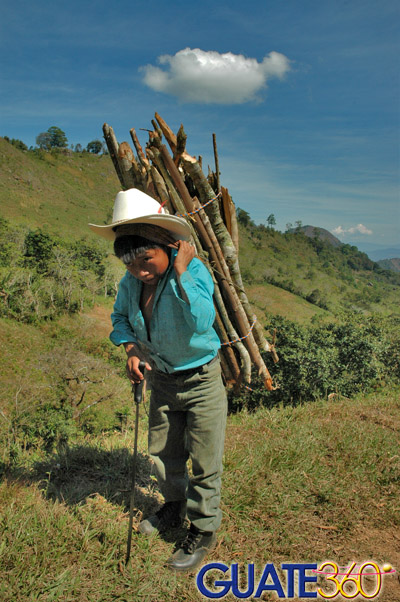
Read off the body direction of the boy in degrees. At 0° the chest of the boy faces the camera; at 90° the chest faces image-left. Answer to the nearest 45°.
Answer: approximately 45°

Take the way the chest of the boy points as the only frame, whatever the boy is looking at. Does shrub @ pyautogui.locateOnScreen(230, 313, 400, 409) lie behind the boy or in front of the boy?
behind
